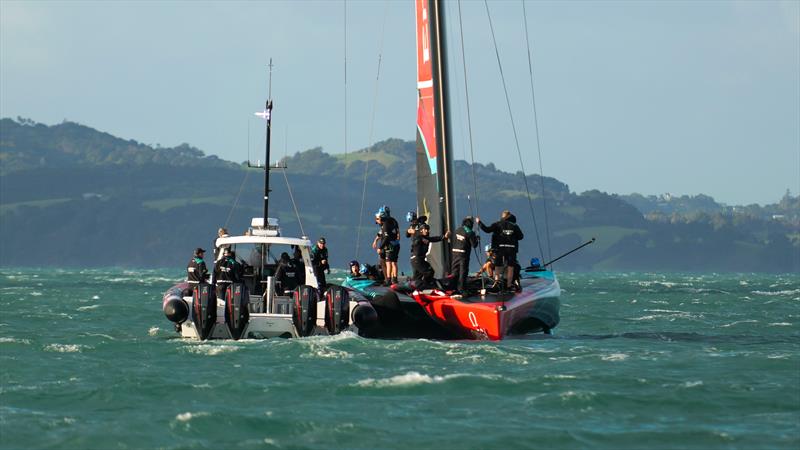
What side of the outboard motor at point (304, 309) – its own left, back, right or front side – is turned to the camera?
back

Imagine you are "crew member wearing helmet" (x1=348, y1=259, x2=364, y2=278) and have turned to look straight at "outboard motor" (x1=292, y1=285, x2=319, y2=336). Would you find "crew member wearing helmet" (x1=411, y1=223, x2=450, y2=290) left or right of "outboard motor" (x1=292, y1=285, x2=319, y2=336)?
left

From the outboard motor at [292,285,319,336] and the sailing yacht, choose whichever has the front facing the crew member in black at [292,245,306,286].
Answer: the outboard motor

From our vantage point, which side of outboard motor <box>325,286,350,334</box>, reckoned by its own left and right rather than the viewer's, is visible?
back

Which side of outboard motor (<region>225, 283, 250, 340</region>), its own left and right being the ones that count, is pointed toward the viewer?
back

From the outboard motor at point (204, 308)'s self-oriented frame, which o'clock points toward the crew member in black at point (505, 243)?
The crew member in black is roughly at 3 o'clock from the outboard motor.

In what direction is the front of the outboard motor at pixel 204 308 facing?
away from the camera

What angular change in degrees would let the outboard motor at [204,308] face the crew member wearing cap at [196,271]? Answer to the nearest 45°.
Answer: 0° — it already faces them

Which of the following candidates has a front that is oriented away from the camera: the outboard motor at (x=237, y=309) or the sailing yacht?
the outboard motor

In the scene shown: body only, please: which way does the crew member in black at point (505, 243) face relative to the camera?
away from the camera

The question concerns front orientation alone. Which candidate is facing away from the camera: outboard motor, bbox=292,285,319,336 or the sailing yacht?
the outboard motor

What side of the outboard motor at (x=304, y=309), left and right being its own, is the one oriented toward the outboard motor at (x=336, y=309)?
right
